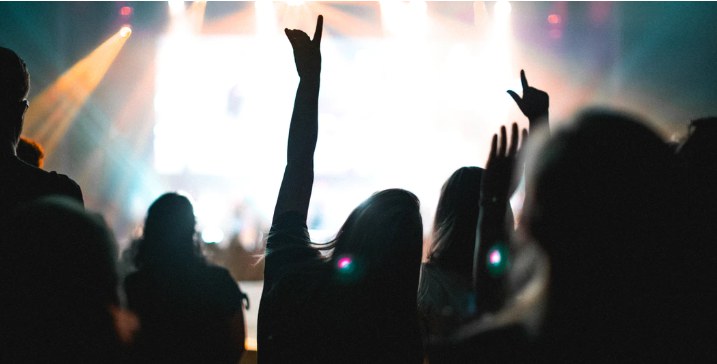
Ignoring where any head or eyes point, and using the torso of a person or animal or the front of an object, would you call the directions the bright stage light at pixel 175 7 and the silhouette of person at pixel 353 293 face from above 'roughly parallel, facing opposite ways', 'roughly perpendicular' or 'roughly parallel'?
roughly parallel, facing opposite ways

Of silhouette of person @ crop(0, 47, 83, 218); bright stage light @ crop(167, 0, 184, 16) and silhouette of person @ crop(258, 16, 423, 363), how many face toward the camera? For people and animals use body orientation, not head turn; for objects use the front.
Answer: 1

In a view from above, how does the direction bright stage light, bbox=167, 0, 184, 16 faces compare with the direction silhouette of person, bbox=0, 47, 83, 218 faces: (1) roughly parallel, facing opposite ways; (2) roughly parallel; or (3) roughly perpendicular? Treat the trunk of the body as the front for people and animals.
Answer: roughly parallel, facing opposite ways

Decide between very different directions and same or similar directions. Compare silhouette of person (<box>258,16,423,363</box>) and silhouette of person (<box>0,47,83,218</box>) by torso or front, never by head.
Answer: same or similar directions

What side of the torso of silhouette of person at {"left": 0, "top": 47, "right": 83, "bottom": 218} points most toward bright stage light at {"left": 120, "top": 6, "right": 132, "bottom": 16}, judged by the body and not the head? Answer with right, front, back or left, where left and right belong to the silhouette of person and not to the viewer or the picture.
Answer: front

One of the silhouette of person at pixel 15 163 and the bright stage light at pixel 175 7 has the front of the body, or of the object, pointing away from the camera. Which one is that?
the silhouette of person

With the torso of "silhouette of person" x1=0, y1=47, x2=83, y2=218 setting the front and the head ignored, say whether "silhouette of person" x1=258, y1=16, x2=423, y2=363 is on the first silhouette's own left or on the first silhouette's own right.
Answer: on the first silhouette's own right

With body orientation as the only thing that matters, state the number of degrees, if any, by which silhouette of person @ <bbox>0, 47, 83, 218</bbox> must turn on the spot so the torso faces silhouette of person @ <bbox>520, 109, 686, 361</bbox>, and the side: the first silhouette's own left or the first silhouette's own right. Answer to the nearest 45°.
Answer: approximately 135° to the first silhouette's own right

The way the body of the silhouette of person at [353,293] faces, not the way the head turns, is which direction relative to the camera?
away from the camera

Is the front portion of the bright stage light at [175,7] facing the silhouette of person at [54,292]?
yes

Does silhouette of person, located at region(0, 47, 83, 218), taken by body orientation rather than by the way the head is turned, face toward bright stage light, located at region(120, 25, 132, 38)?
yes

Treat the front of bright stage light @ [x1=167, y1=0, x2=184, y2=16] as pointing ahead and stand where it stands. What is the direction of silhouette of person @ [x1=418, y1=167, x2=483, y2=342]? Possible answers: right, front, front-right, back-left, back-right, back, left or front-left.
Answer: front

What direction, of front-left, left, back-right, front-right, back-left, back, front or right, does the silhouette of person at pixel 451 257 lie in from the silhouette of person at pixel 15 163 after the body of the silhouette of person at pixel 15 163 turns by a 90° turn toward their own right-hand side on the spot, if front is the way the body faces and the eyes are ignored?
front

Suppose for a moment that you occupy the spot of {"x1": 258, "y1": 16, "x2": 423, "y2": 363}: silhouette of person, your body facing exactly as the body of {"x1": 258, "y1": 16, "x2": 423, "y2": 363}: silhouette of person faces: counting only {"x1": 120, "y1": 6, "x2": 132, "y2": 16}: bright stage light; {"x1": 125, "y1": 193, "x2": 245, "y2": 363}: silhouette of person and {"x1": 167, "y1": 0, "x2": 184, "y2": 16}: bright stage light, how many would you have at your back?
0

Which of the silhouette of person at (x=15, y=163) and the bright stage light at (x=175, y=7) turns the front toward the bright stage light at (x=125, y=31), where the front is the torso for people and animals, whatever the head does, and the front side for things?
the silhouette of person

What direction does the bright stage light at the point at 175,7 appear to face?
toward the camera

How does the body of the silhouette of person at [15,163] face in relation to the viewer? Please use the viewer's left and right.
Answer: facing away from the viewer
